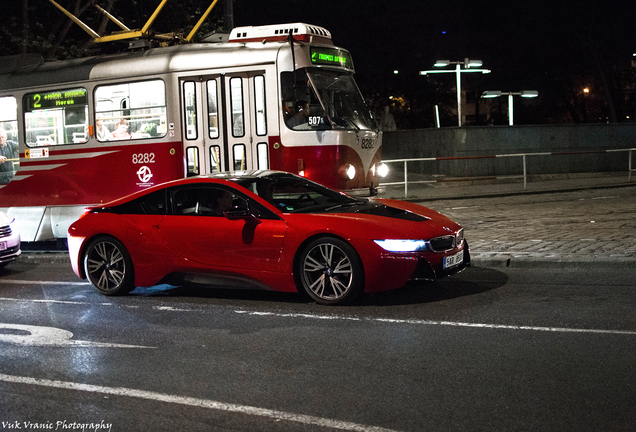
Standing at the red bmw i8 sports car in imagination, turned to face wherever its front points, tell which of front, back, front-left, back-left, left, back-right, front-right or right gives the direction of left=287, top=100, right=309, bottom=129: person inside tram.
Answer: back-left

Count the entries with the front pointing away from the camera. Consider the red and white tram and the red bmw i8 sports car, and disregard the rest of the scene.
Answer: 0

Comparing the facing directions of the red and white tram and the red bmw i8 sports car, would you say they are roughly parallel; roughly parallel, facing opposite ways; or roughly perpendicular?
roughly parallel

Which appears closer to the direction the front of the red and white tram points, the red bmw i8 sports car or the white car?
the red bmw i8 sports car

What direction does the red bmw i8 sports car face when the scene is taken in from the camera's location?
facing the viewer and to the right of the viewer

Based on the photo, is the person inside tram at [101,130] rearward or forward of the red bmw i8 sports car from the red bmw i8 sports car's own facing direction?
rearward

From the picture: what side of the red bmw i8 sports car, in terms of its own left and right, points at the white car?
back

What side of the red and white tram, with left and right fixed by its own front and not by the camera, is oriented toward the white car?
right

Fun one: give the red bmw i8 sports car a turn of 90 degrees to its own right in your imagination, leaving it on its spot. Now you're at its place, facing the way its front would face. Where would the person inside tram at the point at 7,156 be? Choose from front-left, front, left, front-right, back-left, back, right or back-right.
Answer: right

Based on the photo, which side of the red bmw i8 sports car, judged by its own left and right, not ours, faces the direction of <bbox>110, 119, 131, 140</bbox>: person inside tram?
back
